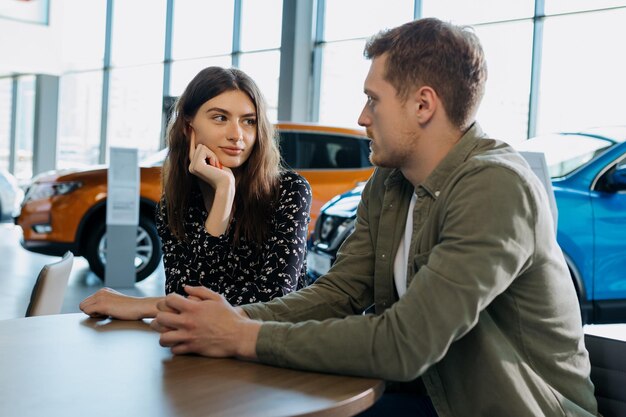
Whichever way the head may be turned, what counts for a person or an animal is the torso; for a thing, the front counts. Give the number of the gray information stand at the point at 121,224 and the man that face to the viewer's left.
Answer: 1

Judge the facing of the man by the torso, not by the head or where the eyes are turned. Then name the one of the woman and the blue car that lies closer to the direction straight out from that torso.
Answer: the woman

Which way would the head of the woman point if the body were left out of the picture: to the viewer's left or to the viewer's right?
to the viewer's right

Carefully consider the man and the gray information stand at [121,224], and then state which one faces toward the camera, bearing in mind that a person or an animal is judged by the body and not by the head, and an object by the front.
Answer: the gray information stand

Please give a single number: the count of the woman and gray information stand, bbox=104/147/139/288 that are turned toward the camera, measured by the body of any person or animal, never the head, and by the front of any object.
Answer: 2

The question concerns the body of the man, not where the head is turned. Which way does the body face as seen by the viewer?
to the viewer's left

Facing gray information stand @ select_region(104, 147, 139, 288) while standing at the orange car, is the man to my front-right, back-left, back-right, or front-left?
front-left

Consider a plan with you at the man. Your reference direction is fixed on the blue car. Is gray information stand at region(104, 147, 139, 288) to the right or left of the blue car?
left

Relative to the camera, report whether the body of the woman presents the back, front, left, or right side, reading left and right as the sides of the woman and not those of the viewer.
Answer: front

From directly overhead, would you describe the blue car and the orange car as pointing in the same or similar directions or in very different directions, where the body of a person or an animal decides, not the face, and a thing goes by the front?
same or similar directions

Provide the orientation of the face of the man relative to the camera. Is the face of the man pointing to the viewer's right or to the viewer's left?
to the viewer's left
